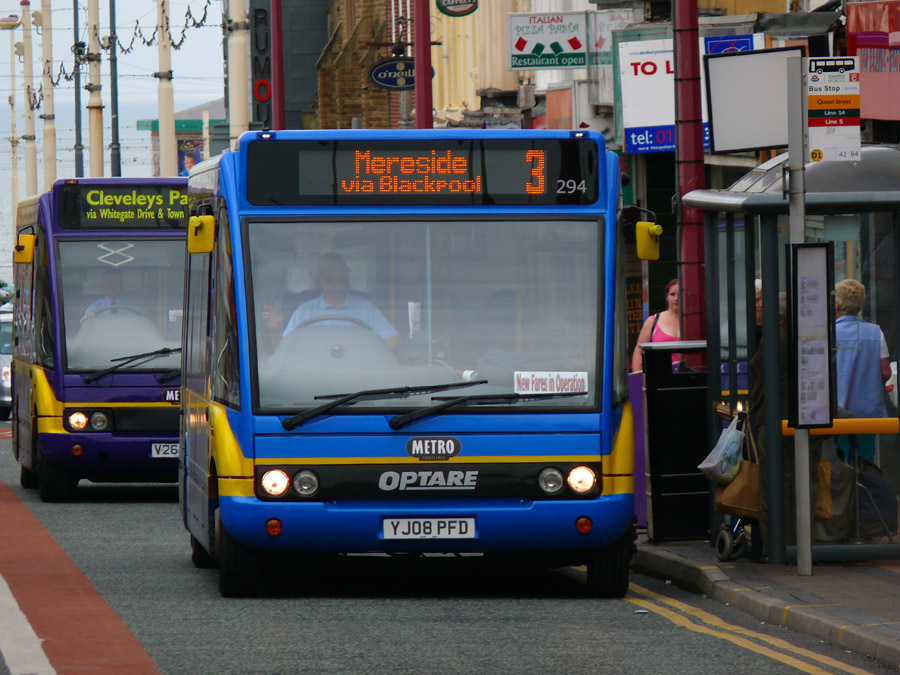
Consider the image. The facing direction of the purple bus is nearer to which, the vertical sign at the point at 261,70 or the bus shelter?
the bus shelter

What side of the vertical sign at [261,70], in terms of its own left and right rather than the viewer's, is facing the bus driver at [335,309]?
front

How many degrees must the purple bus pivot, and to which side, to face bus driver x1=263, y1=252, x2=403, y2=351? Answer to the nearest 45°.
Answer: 0° — it already faces them

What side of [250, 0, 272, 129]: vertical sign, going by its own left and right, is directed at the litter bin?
front

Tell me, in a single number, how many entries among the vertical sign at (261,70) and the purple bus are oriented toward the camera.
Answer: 2

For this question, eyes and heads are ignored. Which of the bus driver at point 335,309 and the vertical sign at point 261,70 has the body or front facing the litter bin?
the vertical sign

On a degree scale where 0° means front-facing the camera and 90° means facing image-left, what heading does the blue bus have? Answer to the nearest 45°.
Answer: approximately 0°

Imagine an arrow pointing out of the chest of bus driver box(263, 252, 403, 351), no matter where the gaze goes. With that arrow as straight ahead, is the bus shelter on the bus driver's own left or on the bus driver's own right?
on the bus driver's own left
